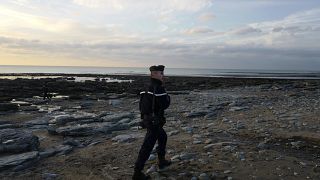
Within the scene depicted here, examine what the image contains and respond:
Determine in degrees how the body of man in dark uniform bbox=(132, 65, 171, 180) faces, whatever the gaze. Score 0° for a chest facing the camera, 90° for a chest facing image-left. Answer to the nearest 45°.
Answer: approximately 225°

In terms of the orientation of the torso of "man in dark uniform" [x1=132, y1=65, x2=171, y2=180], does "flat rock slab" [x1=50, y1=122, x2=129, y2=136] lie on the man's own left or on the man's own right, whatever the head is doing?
on the man's own left

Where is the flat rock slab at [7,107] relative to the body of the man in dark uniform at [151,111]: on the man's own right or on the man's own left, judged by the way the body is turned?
on the man's own left

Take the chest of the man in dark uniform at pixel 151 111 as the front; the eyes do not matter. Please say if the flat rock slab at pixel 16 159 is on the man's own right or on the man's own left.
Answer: on the man's own left
